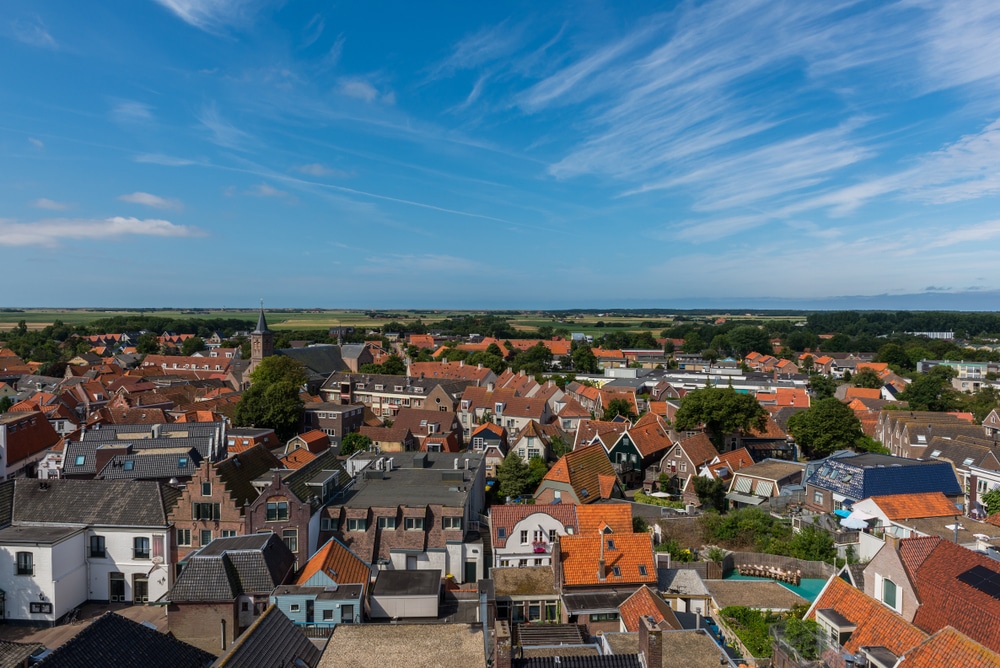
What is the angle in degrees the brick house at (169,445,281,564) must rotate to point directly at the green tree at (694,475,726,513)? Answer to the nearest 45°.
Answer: approximately 90° to its left

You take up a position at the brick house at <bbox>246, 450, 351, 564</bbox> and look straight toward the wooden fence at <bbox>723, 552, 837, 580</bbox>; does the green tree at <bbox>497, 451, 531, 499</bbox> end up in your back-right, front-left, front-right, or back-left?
front-left

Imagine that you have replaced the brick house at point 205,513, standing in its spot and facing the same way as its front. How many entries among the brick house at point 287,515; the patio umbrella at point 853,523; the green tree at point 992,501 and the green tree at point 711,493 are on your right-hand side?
0

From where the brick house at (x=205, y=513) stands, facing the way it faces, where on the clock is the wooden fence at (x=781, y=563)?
The wooden fence is roughly at 10 o'clock from the brick house.

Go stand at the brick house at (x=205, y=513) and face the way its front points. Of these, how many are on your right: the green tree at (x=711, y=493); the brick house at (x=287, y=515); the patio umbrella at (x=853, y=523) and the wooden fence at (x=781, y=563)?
0

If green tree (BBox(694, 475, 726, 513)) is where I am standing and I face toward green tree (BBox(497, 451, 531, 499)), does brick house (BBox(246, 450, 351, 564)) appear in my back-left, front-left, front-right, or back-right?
front-left

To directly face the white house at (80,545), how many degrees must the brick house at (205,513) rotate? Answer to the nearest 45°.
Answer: approximately 90° to its right

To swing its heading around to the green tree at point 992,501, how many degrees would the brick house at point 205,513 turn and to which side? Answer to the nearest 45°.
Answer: approximately 90° to its left

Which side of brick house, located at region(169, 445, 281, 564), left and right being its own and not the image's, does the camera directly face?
front

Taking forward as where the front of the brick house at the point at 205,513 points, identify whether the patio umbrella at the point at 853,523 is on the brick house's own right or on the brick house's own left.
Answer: on the brick house's own left

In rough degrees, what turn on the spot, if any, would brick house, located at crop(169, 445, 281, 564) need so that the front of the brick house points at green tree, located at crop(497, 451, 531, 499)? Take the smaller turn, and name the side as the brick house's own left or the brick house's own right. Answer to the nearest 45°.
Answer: approximately 90° to the brick house's own left

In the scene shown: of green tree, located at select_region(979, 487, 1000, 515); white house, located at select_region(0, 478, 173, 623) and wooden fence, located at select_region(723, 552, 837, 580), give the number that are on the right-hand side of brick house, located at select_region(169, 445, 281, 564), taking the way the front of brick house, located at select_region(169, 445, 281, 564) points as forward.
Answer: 1

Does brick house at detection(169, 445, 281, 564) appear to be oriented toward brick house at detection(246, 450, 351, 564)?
no

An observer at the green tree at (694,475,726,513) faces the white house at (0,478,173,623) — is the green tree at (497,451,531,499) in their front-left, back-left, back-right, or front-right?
front-right

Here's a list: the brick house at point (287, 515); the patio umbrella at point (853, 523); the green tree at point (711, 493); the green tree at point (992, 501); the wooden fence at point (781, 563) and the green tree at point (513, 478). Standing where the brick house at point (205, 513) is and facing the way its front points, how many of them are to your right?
0

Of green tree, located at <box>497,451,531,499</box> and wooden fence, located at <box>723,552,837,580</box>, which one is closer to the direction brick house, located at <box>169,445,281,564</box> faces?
the wooden fence
